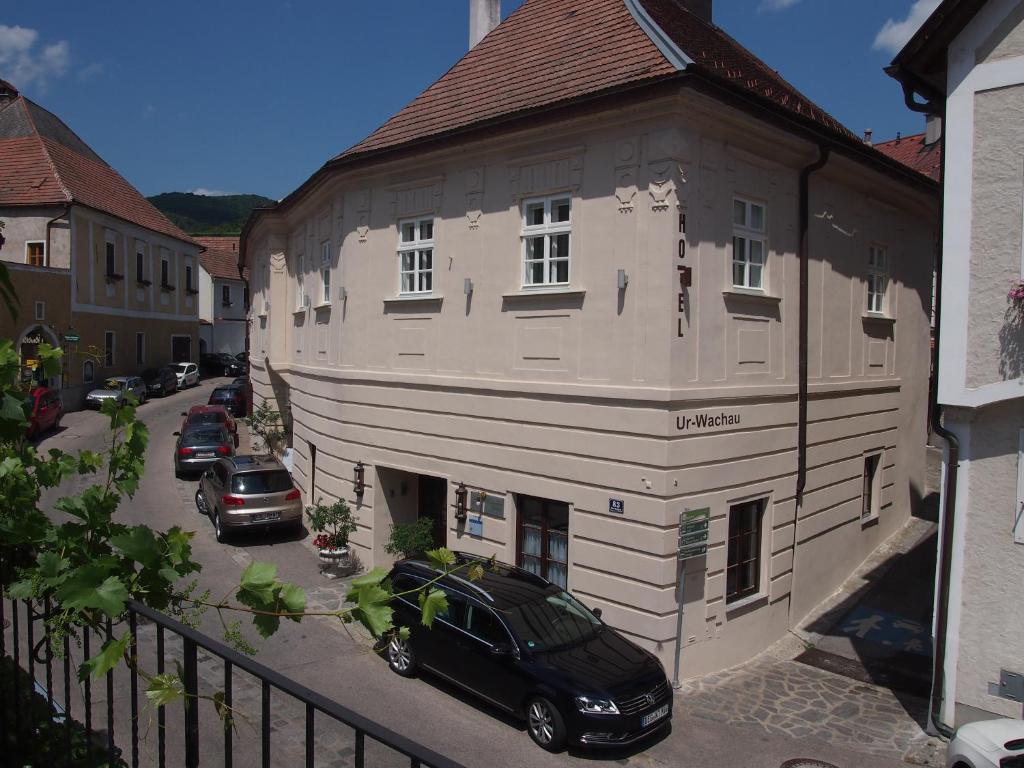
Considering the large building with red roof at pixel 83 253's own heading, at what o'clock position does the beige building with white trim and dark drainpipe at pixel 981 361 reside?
The beige building with white trim and dark drainpipe is roughly at 1 o'clock from the large building with red roof.

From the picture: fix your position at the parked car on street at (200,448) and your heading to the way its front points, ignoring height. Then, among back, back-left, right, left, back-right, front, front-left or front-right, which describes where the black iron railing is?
back

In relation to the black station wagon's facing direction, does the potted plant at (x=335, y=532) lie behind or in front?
behind

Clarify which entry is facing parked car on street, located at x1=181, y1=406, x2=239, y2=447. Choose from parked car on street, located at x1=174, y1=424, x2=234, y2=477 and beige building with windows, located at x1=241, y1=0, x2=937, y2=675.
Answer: parked car on street, located at x1=174, y1=424, x2=234, y2=477

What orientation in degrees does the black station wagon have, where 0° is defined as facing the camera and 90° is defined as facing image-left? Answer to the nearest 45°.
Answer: approximately 315°

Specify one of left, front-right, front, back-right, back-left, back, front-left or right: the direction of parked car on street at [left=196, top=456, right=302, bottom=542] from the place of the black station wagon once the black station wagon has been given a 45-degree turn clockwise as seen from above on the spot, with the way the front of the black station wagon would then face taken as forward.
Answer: back-right

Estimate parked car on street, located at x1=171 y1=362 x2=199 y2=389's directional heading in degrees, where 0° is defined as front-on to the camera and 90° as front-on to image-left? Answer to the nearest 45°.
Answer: approximately 45°

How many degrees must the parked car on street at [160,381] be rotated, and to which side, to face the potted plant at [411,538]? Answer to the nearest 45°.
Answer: approximately 45° to its left

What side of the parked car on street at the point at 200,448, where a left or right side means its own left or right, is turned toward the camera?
back

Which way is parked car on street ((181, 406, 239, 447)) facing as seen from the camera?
away from the camera

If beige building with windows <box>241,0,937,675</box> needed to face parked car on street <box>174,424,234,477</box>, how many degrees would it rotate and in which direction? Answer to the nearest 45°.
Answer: approximately 90° to its right

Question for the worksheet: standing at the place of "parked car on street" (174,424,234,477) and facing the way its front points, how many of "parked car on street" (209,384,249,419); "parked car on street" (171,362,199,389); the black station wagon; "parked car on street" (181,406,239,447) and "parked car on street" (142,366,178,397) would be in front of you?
4
